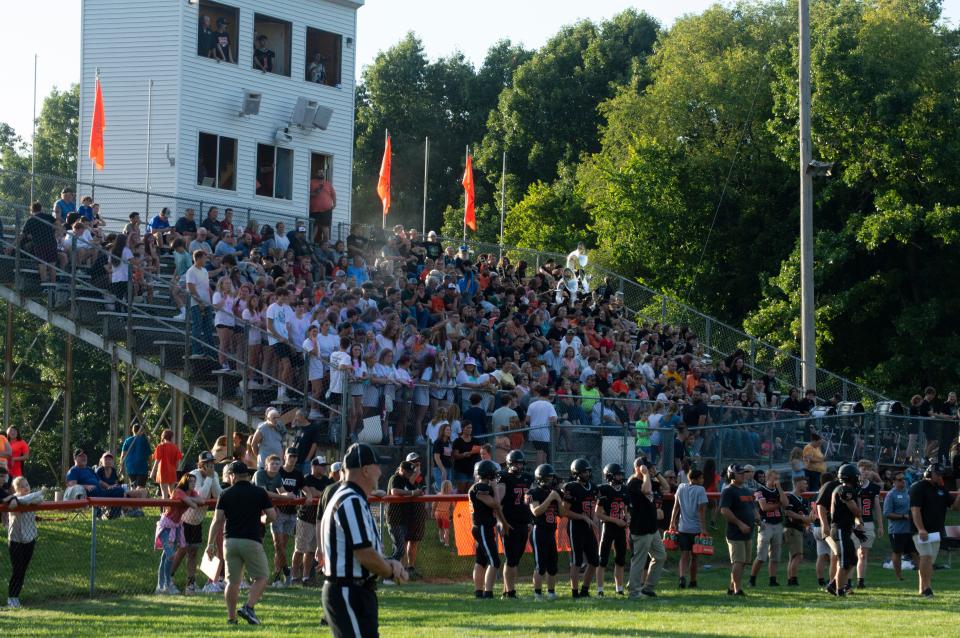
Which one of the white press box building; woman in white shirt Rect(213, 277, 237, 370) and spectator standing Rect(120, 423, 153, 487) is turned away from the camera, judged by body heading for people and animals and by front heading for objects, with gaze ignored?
the spectator standing

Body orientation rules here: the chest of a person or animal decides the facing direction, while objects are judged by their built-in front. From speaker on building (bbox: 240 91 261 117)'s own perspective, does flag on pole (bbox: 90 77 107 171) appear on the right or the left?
on its right

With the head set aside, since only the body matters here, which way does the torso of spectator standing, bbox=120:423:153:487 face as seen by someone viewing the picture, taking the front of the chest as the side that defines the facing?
away from the camera

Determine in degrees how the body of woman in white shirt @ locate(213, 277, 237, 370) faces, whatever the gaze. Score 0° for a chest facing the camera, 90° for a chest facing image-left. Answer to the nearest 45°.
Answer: approximately 315°

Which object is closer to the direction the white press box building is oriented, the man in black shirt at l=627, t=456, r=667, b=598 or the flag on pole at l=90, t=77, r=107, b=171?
the man in black shirt

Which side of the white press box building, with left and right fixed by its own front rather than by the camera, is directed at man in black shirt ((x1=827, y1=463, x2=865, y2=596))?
front

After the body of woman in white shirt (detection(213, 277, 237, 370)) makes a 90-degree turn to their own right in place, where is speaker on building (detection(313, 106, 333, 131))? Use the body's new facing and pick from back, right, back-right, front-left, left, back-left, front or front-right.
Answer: back-right

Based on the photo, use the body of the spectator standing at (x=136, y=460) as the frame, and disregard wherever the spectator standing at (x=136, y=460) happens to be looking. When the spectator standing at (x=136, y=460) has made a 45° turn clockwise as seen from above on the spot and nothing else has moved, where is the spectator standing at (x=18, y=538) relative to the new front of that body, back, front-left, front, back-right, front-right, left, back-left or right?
back-right

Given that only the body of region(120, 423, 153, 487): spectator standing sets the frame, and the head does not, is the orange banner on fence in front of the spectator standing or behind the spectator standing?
behind
